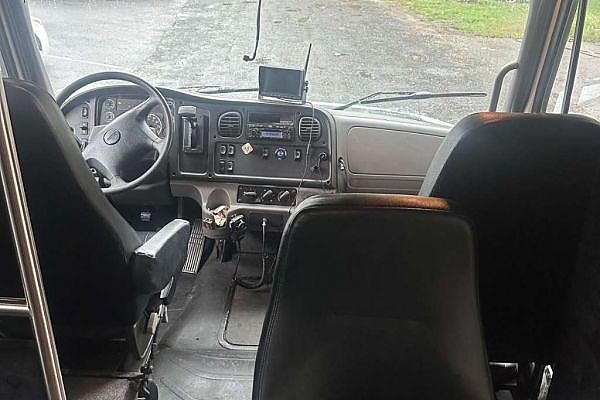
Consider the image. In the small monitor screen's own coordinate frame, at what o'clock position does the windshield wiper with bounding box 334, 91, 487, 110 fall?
The windshield wiper is roughly at 9 o'clock from the small monitor screen.

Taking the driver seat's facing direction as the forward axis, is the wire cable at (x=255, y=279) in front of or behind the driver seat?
in front

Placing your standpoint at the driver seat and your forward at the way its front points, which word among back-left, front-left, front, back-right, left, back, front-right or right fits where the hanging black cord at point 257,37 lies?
front

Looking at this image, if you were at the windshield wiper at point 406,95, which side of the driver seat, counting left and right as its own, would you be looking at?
front

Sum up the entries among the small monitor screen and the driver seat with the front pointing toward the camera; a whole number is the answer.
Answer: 1

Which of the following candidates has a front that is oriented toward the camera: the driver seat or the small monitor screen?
the small monitor screen

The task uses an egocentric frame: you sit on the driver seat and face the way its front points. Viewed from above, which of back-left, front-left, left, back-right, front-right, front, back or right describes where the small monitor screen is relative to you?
front

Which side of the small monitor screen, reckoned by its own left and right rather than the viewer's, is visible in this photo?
front

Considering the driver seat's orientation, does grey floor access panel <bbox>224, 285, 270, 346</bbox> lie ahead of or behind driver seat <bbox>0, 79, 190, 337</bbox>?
ahead

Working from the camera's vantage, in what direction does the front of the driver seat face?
facing away from the viewer and to the right of the viewer
